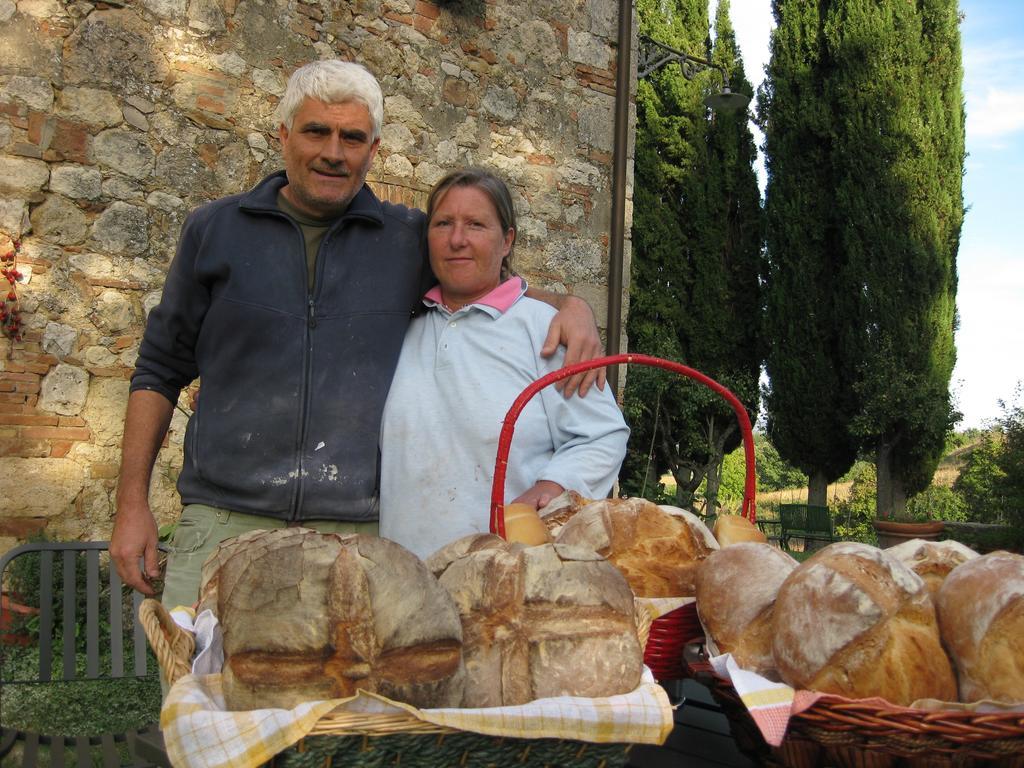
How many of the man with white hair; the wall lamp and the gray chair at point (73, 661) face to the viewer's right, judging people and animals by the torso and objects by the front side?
1

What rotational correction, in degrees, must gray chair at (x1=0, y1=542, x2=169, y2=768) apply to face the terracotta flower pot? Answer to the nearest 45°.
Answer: approximately 135° to its left

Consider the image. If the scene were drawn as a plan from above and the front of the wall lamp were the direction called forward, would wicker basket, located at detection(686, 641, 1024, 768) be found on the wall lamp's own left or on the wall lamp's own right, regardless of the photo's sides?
on the wall lamp's own right

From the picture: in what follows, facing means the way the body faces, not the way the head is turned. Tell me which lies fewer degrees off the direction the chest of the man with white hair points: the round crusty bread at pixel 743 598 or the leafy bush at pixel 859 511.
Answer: the round crusty bread

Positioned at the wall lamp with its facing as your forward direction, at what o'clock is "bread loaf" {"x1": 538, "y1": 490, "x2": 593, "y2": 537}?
The bread loaf is roughly at 3 o'clock from the wall lamp.

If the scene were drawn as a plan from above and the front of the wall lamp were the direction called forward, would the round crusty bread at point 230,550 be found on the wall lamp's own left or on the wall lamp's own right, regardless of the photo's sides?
on the wall lamp's own right

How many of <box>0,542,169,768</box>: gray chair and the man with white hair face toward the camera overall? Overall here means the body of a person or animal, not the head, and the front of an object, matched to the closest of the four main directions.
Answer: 2

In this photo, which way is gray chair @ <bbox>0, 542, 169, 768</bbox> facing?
toward the camera

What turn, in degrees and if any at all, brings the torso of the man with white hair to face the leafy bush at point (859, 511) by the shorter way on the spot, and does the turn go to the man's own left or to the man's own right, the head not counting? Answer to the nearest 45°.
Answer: approximately 135° to the man's own left

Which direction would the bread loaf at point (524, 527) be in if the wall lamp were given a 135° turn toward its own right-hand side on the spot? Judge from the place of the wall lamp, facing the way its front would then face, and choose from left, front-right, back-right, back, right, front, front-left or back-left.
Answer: front-left

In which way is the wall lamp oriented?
to the viewer's right

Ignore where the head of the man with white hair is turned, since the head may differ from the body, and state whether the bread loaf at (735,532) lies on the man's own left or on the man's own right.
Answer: on the man's own left

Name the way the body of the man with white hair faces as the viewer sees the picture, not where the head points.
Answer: toward the camera
